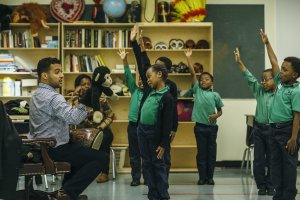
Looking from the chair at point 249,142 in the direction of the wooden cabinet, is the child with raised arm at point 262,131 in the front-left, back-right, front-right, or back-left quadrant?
back-left

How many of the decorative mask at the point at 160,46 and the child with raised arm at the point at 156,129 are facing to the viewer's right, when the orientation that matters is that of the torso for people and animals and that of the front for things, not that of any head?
0

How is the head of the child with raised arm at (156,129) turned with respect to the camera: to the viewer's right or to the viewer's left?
to the viewer's left

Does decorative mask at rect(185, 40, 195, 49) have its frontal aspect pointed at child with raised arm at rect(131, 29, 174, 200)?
yes

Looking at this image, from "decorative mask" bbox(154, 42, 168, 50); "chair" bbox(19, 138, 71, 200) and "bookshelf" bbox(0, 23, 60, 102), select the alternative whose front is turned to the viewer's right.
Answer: the chair

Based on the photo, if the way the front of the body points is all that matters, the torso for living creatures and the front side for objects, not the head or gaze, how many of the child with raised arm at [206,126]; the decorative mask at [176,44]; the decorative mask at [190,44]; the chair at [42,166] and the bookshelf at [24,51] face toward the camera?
4

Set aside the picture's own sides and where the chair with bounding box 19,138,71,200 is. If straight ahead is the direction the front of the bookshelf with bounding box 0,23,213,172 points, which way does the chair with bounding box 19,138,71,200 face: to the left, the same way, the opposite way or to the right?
to the left

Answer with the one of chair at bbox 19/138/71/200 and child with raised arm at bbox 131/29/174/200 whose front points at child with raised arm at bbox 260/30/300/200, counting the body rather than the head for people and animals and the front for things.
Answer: the chair

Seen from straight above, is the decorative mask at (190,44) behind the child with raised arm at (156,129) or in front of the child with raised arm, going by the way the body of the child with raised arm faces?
behind

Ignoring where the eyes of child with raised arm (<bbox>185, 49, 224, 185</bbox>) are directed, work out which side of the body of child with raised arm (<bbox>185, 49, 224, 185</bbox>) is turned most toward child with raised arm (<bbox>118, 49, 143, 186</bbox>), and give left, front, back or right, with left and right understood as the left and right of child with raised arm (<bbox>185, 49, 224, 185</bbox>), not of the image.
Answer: right
